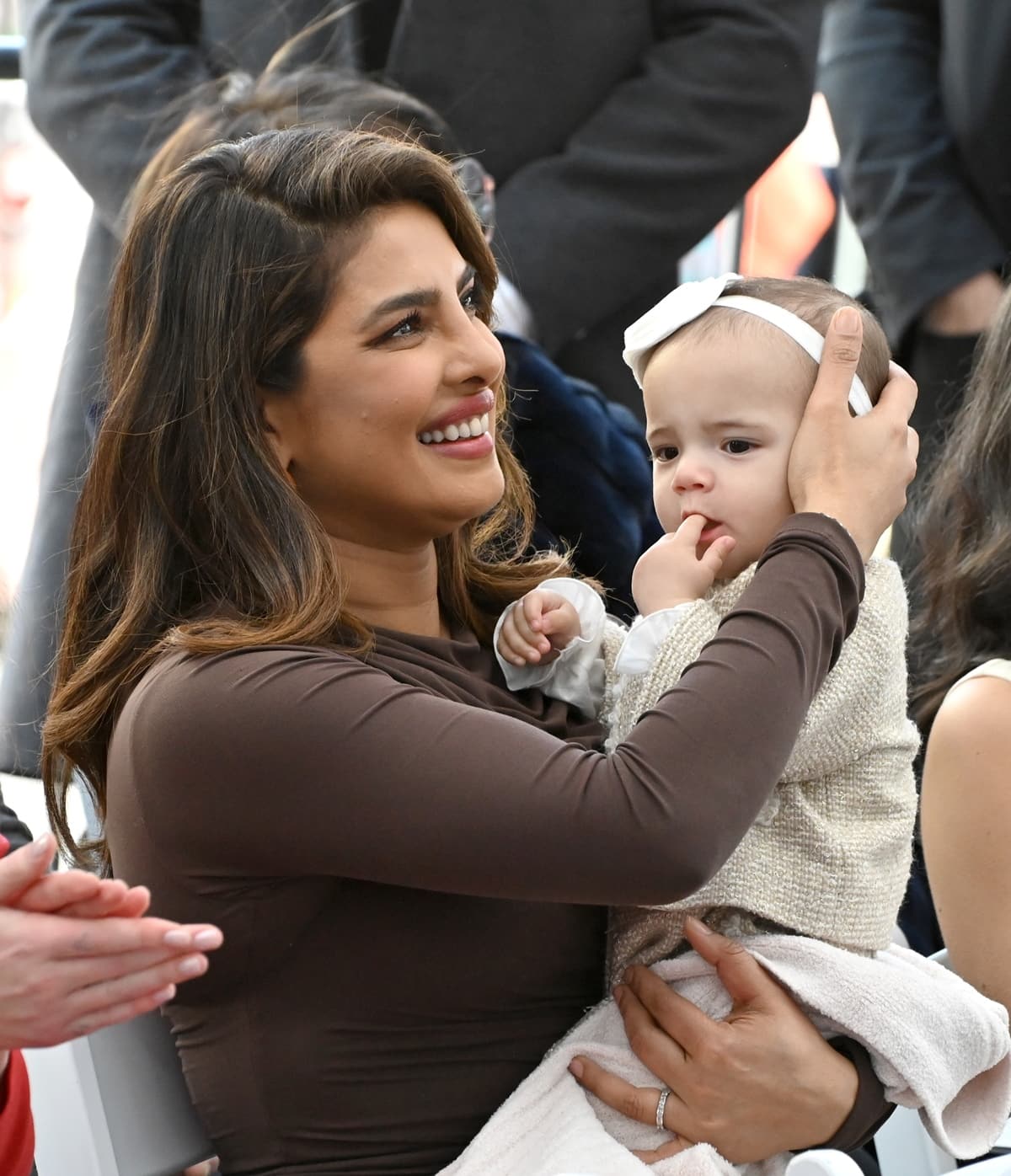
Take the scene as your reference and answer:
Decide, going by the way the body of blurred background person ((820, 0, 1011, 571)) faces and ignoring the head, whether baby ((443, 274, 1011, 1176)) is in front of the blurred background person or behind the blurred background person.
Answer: in front

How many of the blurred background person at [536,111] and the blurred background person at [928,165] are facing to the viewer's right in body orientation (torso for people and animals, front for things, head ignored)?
0

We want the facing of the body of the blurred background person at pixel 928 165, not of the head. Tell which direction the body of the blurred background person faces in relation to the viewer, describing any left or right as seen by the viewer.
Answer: facing the viewer

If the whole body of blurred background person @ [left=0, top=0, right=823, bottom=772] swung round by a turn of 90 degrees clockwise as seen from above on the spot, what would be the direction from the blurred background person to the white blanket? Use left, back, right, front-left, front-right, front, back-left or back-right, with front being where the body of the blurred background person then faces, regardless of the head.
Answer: left

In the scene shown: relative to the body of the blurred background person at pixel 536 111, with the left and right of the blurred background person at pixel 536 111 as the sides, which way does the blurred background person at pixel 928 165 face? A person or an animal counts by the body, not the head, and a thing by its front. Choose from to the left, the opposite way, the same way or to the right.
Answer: the same way

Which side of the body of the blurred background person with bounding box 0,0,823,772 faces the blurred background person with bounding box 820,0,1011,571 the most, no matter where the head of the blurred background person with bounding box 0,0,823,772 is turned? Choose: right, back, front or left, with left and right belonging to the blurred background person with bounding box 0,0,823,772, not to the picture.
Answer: left

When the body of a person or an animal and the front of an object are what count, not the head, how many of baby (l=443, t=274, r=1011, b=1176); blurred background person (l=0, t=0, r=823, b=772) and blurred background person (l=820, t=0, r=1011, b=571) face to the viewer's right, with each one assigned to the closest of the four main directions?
0

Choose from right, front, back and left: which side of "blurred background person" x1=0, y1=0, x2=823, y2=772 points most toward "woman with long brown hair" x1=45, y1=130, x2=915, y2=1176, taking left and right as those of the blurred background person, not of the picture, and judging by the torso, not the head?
front

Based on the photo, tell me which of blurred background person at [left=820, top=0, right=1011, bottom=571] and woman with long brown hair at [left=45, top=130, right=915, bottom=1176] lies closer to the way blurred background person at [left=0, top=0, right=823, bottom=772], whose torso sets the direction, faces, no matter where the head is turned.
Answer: the woman with long brown hair

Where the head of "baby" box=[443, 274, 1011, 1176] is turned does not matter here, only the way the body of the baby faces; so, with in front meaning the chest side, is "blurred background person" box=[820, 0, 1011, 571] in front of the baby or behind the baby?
behind

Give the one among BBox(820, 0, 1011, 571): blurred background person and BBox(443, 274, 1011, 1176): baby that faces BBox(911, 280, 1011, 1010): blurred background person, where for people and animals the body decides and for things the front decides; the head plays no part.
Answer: BBox(820, 0, 1011, 571): blurred background person

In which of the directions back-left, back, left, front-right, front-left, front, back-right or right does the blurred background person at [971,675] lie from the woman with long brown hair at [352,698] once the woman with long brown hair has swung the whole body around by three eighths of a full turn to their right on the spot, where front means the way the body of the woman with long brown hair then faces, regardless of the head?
back
